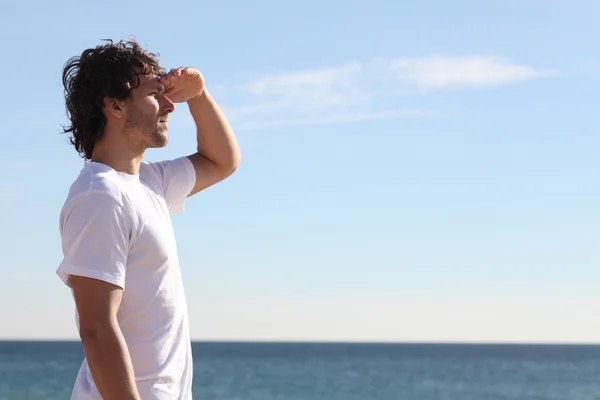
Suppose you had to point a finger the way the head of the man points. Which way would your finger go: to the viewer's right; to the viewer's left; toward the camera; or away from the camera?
to the viewer's right

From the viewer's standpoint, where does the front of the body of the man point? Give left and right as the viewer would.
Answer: facing to the right of the viewer
